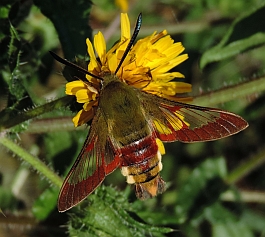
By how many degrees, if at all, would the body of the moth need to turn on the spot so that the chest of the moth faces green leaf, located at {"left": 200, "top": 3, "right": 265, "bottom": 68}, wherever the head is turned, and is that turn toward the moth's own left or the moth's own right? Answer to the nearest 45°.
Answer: approximately 45° to the moth's own right

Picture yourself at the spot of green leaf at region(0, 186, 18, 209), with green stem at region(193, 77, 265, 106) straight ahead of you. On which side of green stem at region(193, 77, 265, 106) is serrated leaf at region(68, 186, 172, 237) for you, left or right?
right

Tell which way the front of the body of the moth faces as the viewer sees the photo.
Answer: away from the camera
